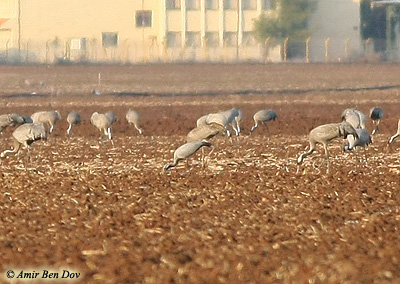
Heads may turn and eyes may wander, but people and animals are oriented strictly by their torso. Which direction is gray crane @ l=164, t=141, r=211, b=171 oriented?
to the viewer's left

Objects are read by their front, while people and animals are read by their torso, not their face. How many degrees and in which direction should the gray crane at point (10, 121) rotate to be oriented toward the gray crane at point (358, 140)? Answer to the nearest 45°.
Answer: approximately 135° to its left

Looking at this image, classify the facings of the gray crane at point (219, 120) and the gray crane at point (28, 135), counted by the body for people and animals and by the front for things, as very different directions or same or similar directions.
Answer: very different directions

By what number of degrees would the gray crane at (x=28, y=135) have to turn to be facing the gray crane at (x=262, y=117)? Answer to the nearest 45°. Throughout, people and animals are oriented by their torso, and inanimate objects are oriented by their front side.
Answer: approximately 135° to its right

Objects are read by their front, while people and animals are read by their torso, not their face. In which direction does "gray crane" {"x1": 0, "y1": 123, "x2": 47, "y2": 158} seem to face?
to the viewer's left

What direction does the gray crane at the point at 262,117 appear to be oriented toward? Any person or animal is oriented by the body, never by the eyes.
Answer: to the viewer's left

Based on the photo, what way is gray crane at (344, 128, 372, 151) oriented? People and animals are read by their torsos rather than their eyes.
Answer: to the viewer's left

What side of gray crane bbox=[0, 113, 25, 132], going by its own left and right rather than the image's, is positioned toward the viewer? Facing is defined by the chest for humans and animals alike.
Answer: left

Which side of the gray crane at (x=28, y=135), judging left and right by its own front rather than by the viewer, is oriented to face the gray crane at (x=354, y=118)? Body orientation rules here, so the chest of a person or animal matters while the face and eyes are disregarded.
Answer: back

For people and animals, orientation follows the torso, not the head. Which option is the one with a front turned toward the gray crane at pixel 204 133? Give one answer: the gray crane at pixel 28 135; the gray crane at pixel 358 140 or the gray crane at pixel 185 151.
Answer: the gray crane at pixel 358 140

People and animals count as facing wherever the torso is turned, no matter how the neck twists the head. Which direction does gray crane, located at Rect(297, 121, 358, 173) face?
to the viewer's left
